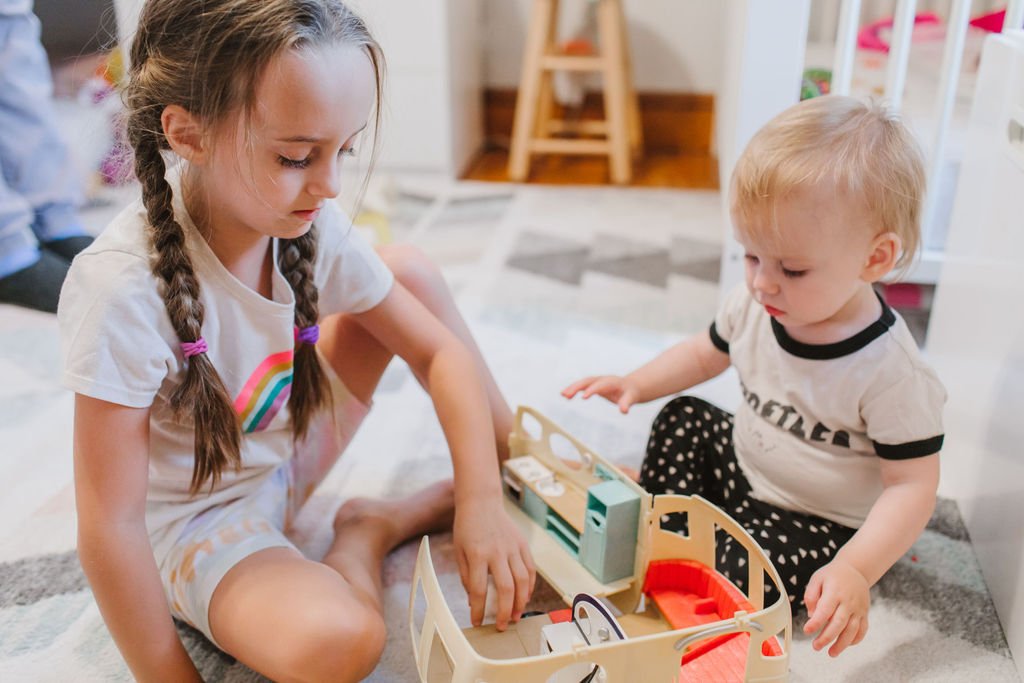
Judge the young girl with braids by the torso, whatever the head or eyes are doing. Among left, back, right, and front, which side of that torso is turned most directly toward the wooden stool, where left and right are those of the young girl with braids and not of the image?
left

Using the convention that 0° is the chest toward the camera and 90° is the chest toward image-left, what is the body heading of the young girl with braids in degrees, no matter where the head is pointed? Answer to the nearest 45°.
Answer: approximately 315°

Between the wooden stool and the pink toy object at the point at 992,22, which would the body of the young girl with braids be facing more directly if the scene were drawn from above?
the pink toy object

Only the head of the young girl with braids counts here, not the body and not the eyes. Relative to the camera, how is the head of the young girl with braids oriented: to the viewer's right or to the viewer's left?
to the viewer's right

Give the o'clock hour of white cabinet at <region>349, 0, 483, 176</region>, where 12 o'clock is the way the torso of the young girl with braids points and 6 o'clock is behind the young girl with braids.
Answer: The white cabinet is roughly at 8 o'clock from the young girl with braids.
